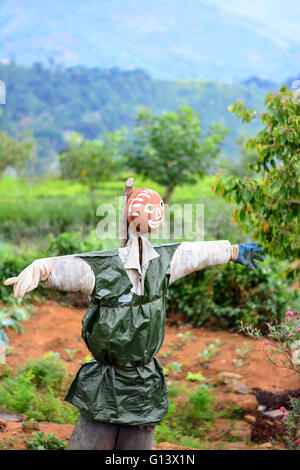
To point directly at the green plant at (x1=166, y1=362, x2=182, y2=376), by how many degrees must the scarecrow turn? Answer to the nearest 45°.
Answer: approximately 135° to its left

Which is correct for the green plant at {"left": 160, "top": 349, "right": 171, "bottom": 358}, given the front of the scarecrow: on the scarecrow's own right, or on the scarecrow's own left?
on the scarecrow's own left

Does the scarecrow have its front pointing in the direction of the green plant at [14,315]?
no

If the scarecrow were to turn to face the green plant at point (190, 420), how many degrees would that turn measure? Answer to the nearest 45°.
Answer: approximately 135° to its left

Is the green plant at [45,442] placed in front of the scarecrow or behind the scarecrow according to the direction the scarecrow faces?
behind

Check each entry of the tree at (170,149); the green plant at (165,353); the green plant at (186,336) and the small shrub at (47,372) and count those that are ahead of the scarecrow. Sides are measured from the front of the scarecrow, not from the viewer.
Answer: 0

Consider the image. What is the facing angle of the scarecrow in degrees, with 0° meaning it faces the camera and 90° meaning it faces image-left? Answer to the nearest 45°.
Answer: approximately 315°

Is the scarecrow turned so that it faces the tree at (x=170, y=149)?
no

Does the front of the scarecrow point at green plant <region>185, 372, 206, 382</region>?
no

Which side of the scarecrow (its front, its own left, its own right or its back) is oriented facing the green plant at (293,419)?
left

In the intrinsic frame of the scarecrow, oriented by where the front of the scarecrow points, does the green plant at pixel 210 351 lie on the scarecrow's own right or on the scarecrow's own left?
on the scarecrow's own left

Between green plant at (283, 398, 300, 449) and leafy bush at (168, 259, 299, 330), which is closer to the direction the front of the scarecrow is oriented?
the green plant

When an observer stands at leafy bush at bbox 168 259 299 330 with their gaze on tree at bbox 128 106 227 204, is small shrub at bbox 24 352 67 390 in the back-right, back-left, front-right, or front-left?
back-left
